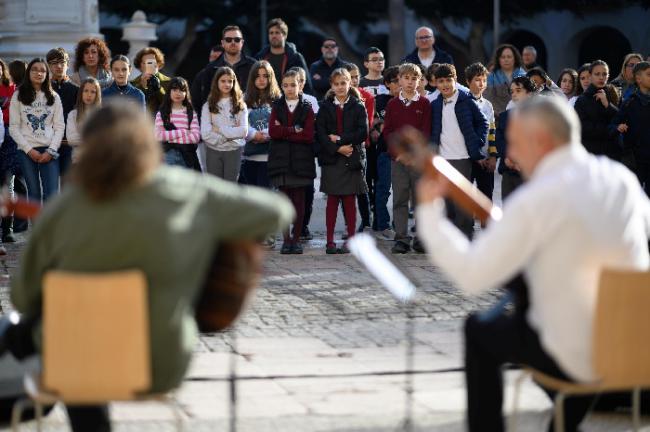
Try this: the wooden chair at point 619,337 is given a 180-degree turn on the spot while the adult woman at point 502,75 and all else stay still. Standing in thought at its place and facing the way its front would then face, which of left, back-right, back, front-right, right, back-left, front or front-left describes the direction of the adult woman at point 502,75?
back-left

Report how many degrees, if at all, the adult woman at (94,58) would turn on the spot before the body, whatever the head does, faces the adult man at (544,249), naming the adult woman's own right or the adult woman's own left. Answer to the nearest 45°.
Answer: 0° — they already face them

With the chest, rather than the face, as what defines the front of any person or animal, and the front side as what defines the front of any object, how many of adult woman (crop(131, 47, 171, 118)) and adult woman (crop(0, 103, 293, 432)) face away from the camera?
1

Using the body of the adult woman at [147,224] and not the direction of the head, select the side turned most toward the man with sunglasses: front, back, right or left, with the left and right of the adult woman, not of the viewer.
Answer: front

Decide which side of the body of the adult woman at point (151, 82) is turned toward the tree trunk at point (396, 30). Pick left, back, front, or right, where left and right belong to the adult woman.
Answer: back

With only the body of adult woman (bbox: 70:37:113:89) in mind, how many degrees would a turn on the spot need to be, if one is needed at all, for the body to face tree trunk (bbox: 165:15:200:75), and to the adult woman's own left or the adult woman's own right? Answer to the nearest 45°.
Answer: approximately 180°

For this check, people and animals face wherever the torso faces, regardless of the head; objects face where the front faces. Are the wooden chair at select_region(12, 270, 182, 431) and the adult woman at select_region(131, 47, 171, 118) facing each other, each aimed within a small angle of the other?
yes

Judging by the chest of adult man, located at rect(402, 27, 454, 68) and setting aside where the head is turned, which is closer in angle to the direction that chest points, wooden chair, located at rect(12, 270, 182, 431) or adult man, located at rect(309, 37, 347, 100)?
the wooden chair

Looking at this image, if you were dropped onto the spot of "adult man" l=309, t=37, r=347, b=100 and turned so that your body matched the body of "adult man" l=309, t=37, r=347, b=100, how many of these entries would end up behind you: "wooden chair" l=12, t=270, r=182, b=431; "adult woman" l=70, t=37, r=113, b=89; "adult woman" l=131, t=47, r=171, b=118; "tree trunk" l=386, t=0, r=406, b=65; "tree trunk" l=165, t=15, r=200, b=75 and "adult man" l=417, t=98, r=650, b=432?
2

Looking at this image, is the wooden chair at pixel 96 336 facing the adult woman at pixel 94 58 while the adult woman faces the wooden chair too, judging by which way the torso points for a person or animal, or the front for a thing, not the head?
yes

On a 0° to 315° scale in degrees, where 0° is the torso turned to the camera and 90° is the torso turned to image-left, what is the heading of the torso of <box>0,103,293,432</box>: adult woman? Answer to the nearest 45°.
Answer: approximately 180°

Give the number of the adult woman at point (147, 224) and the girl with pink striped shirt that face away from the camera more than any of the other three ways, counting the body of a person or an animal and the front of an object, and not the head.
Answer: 1

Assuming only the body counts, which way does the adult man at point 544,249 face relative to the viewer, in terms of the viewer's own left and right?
facing away from the viewer and to the left of the viewer
